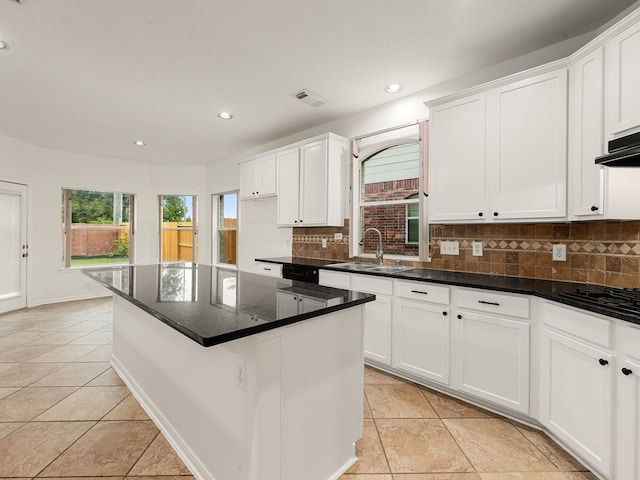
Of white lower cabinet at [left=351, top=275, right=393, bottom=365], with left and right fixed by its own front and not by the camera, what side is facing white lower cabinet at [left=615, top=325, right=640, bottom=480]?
left

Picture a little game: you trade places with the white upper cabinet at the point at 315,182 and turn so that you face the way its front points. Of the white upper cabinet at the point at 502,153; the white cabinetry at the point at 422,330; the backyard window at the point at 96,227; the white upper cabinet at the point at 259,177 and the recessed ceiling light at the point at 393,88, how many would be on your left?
3

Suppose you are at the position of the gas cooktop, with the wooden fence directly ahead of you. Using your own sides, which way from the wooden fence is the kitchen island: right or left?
left

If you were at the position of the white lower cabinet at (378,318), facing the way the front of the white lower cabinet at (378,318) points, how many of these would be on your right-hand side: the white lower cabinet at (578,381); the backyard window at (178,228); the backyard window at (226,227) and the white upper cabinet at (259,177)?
3

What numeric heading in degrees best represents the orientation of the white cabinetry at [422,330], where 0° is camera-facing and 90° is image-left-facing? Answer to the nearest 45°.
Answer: approximately 45°
